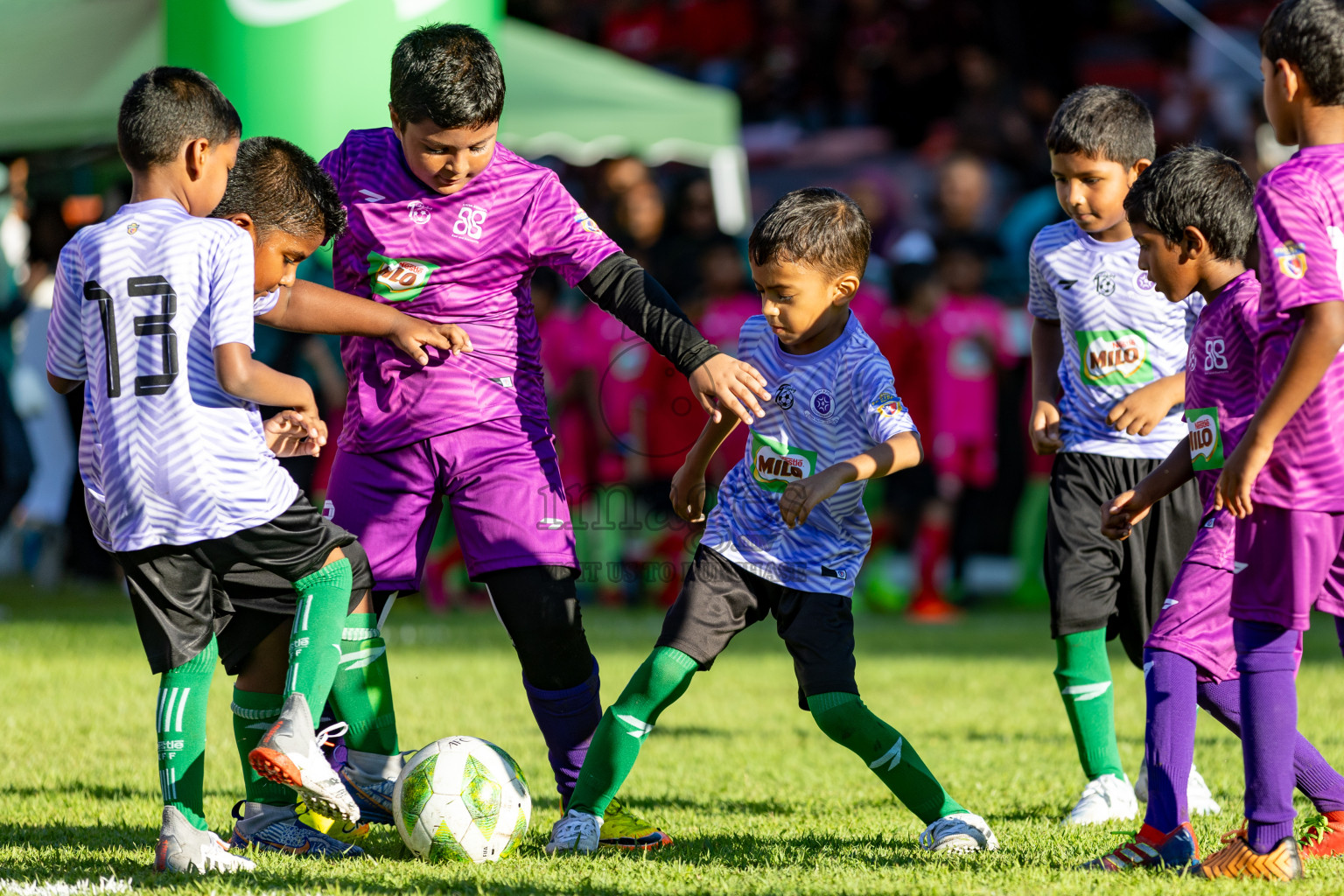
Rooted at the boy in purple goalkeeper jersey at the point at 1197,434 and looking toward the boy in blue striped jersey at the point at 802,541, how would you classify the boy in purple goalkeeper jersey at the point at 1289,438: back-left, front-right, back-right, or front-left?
back-left

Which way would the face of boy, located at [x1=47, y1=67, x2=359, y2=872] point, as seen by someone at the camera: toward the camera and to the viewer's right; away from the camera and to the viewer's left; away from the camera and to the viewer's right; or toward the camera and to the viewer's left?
away from the camera and to the viewer's right

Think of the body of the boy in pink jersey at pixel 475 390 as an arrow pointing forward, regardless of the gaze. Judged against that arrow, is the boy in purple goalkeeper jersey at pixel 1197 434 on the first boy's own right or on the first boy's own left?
on the first boy's own left

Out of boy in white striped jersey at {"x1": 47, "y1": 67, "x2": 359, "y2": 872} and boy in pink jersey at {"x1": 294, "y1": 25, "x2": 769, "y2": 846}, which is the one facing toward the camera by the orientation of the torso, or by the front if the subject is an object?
the boy in pink jersey

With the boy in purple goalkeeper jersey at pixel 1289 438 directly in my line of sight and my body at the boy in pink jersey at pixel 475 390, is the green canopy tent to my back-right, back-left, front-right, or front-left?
back-left

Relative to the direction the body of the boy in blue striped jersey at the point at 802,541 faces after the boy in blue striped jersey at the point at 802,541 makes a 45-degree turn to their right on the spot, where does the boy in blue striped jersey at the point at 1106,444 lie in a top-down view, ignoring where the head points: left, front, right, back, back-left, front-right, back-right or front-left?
back-right

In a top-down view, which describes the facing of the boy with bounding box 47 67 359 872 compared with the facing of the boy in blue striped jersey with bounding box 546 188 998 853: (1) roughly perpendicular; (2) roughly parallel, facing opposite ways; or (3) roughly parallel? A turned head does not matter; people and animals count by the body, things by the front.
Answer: roughly parallel, facing opposite ways

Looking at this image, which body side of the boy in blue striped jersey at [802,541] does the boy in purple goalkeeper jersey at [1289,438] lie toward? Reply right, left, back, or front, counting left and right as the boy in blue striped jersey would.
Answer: left

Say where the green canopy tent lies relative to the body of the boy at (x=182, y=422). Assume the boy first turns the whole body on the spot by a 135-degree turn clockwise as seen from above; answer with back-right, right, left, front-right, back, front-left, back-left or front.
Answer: back

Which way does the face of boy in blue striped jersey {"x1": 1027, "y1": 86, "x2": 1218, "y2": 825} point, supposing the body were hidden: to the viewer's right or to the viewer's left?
to the viewer's left

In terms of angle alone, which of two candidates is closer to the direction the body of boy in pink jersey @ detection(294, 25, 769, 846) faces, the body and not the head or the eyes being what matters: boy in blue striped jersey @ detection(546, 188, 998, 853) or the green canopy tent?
the boy in blue striped jersey

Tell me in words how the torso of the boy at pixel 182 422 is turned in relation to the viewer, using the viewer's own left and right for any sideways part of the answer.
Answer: facing away from the viewer and to the right of the viewer

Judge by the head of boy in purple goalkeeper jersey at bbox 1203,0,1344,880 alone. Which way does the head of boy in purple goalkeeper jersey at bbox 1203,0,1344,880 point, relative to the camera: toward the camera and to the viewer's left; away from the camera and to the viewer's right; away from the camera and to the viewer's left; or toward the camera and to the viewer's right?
away from the camera and to the viewer's left

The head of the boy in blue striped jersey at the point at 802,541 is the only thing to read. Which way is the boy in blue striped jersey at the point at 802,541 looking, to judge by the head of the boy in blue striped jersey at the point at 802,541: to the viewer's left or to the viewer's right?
to the viewer's left

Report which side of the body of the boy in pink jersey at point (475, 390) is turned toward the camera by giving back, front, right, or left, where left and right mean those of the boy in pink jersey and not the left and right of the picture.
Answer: front

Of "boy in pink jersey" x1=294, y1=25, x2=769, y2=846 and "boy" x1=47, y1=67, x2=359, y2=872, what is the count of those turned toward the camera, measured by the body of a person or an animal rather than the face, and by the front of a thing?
1

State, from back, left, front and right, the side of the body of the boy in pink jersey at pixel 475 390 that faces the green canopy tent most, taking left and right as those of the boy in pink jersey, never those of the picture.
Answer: back
